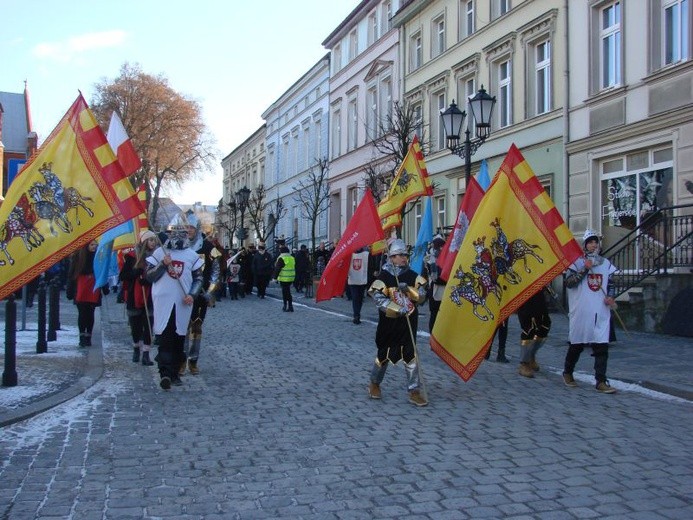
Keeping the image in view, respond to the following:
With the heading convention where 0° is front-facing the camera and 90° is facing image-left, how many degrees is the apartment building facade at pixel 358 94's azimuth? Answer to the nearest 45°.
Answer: approximately 45°

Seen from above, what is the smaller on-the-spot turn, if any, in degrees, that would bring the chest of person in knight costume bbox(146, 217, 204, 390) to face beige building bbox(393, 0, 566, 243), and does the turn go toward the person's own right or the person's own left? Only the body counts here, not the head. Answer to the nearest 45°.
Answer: approximately 135° to the person's own left

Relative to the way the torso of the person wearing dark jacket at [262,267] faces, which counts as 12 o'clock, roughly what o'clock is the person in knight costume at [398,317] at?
The person in knight costume is roughly at 12 o'clock from the person wearing dark jacket.

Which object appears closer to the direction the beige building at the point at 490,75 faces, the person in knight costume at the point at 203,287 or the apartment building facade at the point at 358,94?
the person in knight costume

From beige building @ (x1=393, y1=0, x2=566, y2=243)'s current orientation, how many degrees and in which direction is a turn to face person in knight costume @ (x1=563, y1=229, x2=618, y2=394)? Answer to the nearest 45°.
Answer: approximately 45° to its left

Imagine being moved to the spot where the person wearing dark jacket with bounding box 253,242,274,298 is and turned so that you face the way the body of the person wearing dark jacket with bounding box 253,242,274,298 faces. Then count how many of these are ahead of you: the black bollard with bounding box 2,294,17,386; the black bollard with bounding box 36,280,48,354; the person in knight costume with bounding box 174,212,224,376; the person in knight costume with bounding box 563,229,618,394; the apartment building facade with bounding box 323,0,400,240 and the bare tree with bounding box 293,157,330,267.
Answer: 4
